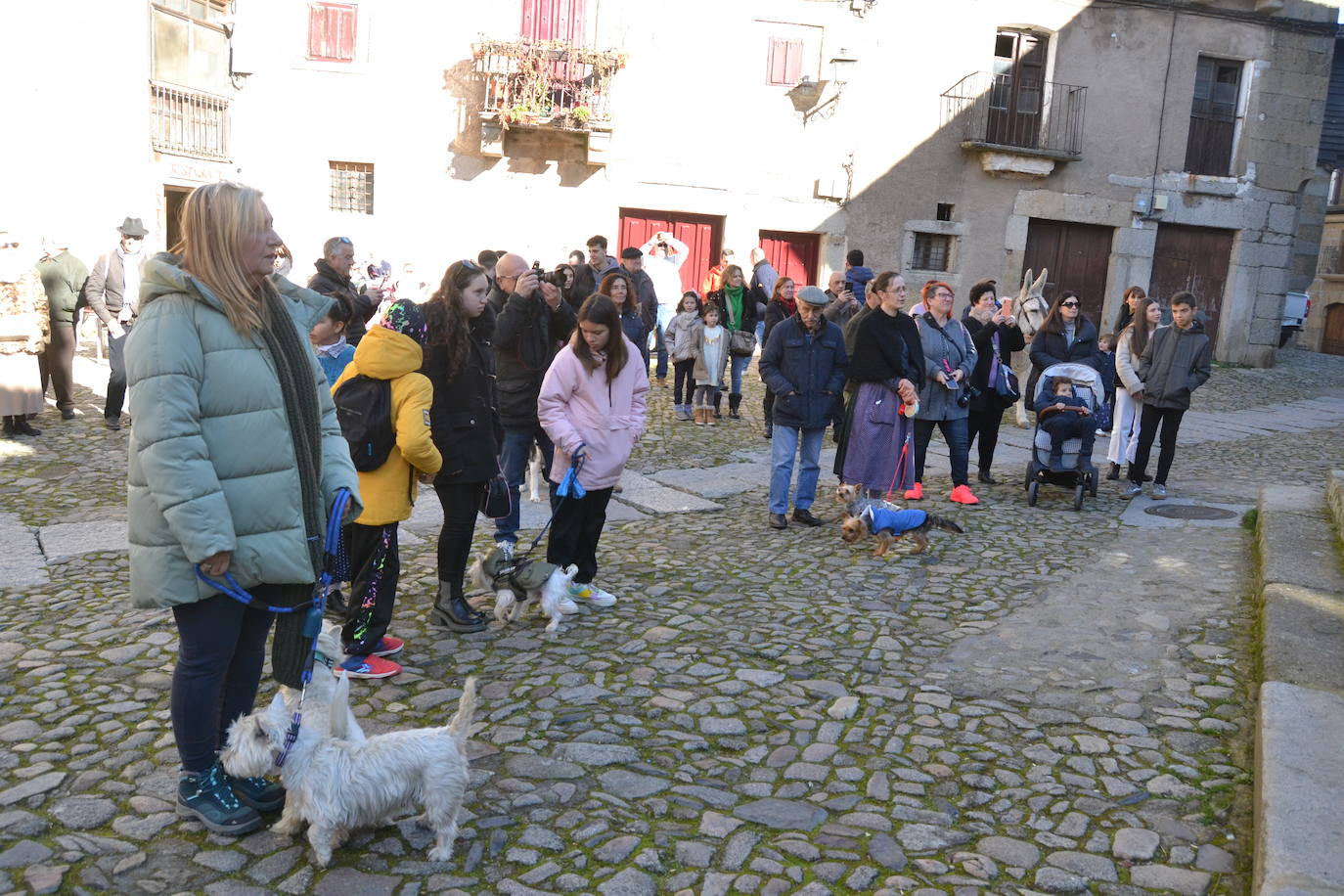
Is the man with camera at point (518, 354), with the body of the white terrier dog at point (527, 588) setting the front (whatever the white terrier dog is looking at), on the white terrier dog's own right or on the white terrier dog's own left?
on the white terrier dog's own right

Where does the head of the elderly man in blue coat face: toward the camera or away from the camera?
toward the camera

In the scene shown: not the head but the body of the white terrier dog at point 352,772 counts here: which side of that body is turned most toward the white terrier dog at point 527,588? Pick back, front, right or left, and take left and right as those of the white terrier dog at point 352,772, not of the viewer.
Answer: right

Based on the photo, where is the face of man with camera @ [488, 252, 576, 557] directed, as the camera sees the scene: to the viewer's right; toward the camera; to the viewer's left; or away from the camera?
to the viewer's right

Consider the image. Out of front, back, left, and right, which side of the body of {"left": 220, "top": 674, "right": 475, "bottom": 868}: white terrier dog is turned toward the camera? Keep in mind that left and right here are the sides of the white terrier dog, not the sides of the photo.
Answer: left

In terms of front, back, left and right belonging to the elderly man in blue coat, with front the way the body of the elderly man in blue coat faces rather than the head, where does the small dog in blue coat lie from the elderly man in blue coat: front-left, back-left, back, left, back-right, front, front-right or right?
front-left

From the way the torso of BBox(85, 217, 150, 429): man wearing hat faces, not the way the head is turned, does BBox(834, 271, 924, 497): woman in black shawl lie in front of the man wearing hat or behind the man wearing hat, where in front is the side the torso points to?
in front

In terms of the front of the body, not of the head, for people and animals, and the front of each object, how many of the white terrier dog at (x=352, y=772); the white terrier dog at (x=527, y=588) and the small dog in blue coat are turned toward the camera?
0

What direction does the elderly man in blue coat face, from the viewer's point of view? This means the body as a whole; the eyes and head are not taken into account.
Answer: toward the camera

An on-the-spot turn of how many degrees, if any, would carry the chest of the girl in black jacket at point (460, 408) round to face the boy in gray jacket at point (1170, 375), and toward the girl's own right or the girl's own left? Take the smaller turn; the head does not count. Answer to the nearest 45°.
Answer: approximately 90° to the girl's own left

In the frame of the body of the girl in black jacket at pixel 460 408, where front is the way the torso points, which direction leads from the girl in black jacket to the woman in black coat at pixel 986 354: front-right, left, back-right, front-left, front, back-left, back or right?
left

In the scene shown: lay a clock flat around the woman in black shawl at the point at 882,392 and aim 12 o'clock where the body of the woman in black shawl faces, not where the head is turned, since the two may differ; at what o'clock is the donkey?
The donkey is roughly at 8 o'clock from the woman in black shawl.

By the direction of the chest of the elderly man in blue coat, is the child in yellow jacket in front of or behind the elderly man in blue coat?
in front

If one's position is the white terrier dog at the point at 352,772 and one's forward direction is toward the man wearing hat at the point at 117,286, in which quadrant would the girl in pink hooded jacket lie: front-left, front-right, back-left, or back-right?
front-right
